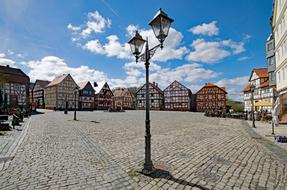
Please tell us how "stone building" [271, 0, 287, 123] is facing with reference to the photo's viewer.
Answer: facing to the left of the viewer

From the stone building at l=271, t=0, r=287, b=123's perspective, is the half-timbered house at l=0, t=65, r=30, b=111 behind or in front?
in front
